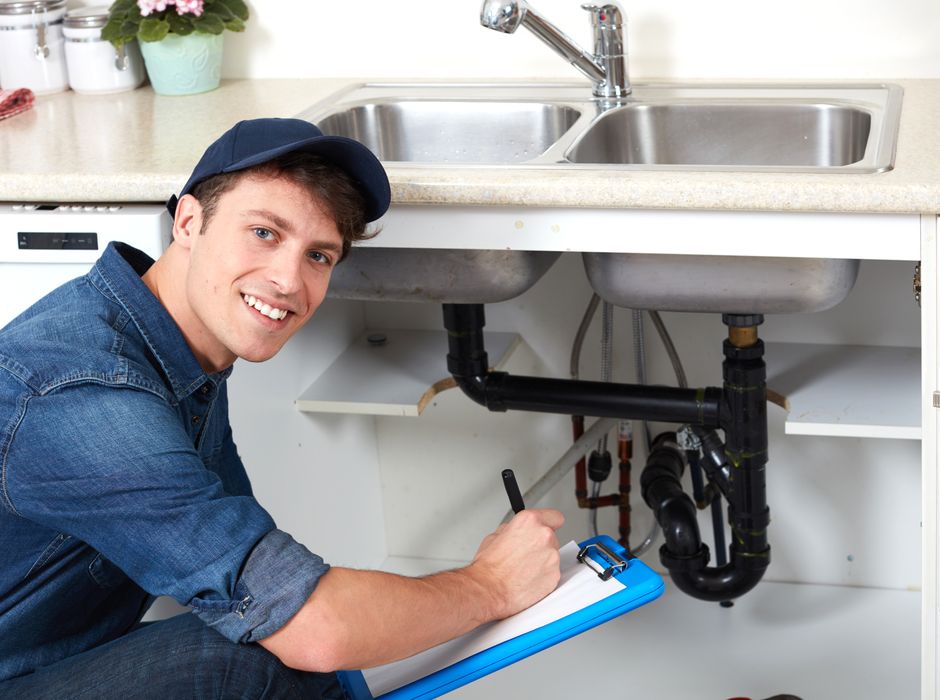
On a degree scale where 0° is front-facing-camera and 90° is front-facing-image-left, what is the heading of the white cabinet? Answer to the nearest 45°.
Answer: approximately 0°

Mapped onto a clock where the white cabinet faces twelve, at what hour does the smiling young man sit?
The smiling young man is roughly at 1 o'clock from the white cabinet.

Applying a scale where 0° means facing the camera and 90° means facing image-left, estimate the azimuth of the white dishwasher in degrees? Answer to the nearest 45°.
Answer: approximately 0°

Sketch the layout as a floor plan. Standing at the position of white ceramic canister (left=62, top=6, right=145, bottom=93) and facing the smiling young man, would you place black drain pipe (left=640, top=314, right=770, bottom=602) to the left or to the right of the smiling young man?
left

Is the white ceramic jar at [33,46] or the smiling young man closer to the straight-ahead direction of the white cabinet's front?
the smiling young man

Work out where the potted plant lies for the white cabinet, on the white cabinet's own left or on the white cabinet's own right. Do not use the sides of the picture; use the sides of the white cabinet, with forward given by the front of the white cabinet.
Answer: on the white cabinet's own right

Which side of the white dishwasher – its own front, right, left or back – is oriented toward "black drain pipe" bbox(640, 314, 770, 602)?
left
